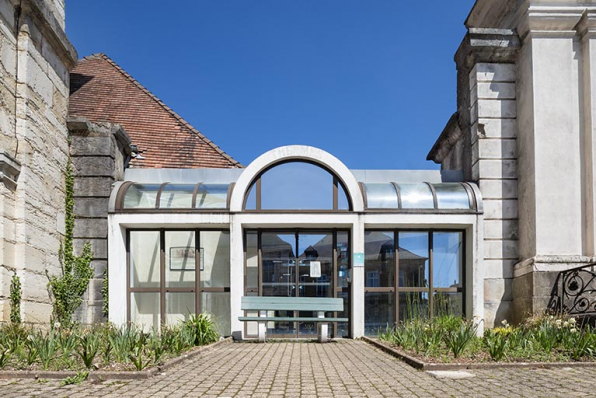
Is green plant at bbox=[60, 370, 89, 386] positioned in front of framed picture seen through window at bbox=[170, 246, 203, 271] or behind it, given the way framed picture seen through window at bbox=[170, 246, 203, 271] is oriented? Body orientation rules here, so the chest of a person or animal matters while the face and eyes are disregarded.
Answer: in front

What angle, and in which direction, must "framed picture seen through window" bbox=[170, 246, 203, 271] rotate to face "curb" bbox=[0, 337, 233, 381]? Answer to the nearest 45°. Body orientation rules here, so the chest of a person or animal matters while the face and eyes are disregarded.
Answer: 0° — it already faces it

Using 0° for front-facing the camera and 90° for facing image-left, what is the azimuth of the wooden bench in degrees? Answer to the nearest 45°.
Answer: approximately 0°

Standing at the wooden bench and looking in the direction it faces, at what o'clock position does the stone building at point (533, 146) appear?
The stone building is roughly at 9 o'clock from the wooden bench.

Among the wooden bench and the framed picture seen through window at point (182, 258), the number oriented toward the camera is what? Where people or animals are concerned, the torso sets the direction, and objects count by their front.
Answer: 2

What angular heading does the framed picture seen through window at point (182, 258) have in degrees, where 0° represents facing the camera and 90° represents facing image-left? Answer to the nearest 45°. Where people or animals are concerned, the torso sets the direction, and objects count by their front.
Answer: approximately 0°

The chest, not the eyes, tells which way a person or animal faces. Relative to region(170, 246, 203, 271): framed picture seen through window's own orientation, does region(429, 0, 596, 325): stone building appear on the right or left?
on its left
